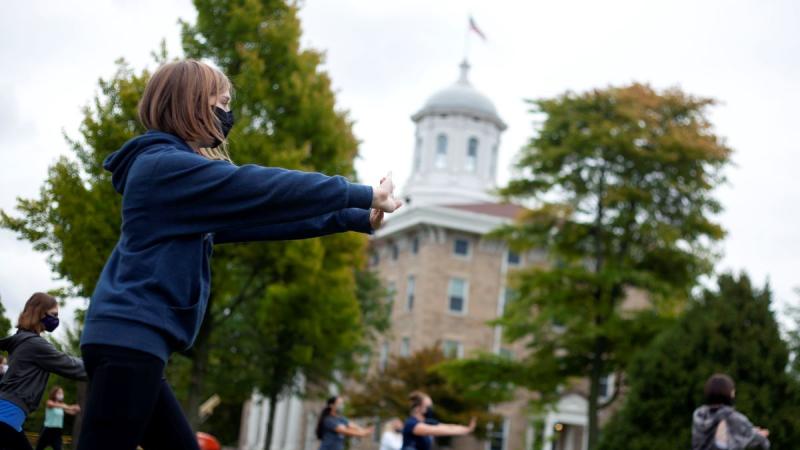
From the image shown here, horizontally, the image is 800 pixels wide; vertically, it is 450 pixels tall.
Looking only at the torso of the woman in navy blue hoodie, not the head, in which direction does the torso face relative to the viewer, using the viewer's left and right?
facing to the right of the viewer

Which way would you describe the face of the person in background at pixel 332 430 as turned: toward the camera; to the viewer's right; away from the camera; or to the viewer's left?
to the viewer's right

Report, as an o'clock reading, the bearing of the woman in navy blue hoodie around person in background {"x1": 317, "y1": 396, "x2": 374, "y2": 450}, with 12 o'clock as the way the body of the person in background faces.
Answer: The woman in navy blue hoodie is roughly at 3 o'clock from the person in background.

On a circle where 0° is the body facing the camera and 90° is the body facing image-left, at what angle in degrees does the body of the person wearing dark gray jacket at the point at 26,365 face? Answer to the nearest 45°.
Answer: approximately 270°

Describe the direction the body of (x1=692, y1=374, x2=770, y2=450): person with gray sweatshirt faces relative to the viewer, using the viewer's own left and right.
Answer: facing away from the viewer and to the right of the viewer

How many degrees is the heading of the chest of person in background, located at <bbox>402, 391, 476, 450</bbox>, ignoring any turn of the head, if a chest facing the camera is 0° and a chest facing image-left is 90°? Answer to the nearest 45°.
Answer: approximately 270°

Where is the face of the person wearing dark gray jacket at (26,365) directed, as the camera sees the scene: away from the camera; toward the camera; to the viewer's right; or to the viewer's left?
to the viewer's right

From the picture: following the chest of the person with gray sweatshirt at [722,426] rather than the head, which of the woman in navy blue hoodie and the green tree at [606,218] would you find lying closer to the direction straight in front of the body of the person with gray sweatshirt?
the green tree

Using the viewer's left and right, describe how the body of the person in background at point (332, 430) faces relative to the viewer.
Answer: facing to the right of the viewer

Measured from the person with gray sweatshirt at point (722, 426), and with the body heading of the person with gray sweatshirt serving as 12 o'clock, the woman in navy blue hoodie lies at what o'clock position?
The woman in navy blue hoodie is roughly at 5 o'clock from the person with gray sweatshirt.
